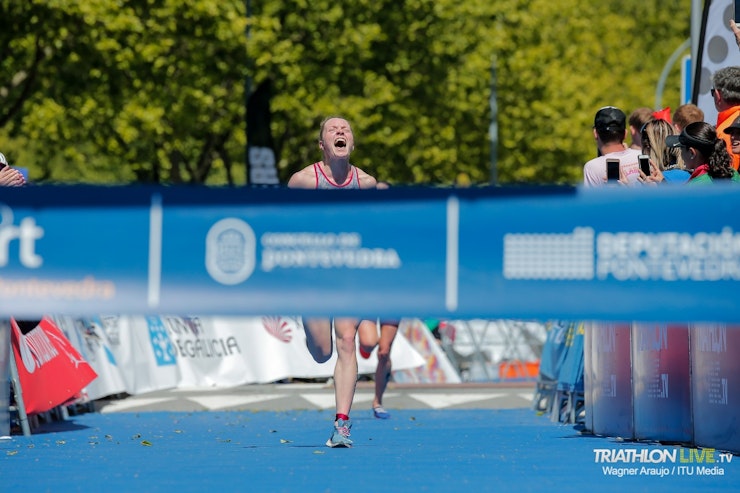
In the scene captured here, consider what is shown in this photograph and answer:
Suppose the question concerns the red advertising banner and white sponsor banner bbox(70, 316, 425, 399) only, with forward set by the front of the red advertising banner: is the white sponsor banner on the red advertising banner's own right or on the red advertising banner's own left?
on the red advertising banner's own left

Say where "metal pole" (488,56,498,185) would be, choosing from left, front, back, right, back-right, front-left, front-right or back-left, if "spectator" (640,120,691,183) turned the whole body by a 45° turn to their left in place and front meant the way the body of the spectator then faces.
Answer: right

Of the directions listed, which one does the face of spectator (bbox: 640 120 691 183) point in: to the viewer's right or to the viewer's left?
to the viewer's left

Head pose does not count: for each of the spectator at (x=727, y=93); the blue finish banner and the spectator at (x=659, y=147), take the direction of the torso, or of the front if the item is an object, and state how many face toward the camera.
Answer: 1

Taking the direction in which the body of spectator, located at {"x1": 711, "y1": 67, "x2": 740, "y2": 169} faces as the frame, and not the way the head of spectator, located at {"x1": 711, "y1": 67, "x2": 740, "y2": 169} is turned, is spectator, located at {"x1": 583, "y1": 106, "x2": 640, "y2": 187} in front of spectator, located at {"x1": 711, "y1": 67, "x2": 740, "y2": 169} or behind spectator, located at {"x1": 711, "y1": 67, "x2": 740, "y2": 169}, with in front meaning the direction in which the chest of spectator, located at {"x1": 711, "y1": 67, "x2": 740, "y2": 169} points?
in front

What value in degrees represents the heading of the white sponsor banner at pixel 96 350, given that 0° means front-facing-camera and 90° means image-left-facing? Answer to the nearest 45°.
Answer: approximately 315°

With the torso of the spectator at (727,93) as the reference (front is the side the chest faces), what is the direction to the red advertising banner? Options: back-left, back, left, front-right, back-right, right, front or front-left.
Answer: front-left

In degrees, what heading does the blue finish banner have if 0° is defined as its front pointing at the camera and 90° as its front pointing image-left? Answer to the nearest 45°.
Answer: approximately 0°

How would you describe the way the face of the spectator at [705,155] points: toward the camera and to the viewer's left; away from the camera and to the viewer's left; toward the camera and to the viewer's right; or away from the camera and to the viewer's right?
away from the camera and to the viewer's left
